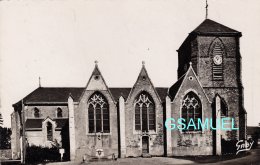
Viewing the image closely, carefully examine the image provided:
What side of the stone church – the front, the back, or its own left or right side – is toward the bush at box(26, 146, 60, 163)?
back
